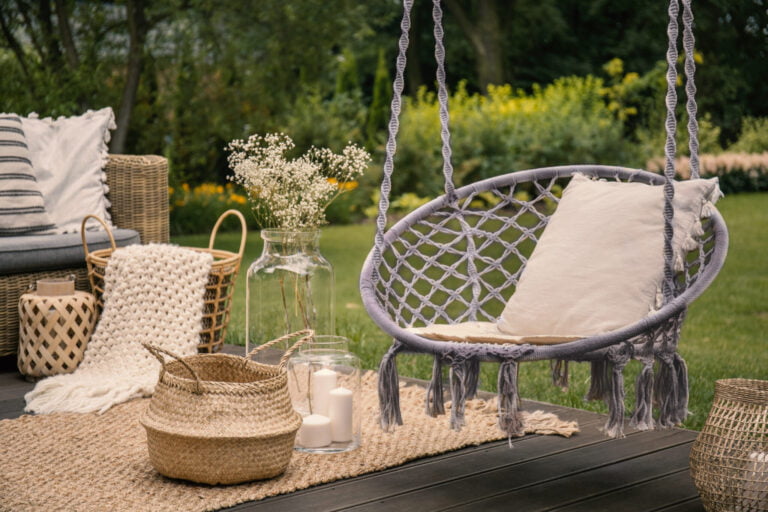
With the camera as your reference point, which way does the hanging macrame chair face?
facing the viewer and to the left of the viewer

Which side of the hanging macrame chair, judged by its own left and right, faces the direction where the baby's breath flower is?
right

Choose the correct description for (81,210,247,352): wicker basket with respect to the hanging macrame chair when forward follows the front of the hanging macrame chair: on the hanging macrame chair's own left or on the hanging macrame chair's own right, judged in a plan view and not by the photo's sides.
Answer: on the hanging macrame chair's own right

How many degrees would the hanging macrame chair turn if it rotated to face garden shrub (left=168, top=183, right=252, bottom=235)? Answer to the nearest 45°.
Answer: approximately 90° to its right

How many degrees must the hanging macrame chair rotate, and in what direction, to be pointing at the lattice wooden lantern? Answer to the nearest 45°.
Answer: approximately 45° to its right

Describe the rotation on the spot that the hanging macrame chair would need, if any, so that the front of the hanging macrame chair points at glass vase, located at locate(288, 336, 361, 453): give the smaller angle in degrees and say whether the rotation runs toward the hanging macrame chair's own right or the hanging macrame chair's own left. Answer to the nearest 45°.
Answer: approximately 45° to the hanging macrame chair's own right

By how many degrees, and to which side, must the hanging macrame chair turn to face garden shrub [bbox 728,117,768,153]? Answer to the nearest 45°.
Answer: approximately 135° to its right

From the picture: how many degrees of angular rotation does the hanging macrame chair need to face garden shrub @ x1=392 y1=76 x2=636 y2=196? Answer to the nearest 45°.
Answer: approximately 135° to its right

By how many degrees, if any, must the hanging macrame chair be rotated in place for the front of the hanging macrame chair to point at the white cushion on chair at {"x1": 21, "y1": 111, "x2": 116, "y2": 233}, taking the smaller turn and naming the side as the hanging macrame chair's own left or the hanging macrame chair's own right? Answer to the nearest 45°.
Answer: approximately 90° to the hanging macrame chair's own right

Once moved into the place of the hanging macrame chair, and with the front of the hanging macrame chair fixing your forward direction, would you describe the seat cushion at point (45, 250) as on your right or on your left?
on your right

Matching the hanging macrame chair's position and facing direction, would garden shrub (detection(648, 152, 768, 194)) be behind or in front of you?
behind
